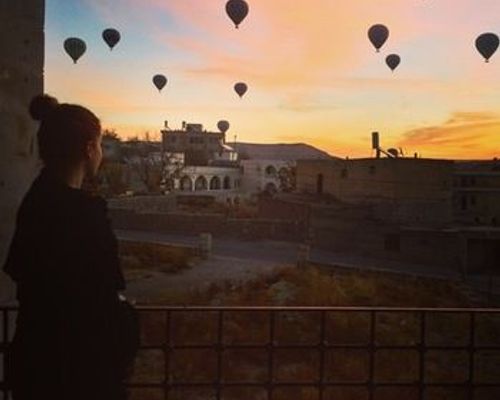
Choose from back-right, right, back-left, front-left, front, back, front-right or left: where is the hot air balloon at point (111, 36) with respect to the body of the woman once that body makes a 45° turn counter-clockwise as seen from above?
front

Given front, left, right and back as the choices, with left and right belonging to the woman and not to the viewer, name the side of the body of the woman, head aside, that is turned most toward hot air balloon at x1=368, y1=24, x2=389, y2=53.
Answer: front

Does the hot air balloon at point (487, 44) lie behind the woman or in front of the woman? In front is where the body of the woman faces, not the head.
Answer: in front

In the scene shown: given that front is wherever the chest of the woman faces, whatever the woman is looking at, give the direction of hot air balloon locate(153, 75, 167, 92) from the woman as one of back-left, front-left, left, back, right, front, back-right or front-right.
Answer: front-left

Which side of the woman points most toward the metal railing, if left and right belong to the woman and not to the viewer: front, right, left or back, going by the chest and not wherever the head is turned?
front

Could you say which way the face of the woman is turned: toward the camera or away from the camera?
away from the camera

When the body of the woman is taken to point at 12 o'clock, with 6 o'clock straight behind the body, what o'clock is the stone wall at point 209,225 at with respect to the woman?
The stone wall is roughly at 11 o'clock from the woman.

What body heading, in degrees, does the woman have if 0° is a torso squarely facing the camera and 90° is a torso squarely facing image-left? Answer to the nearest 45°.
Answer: approximately 225°
